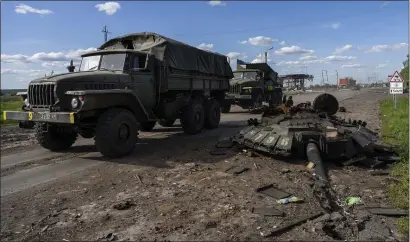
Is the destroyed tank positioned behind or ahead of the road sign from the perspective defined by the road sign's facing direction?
ahead

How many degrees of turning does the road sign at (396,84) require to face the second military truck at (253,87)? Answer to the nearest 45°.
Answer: approximately 90° to its right

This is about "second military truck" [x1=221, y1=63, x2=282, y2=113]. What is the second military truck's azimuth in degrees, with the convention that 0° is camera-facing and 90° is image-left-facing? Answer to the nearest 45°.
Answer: approximately 45°

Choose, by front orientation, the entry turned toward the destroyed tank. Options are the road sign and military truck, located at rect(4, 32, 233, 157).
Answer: the road sign

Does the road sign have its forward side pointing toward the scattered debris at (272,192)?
yes

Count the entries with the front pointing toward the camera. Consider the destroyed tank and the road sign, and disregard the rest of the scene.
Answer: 2

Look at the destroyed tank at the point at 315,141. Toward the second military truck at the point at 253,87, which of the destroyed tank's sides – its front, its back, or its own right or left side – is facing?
back

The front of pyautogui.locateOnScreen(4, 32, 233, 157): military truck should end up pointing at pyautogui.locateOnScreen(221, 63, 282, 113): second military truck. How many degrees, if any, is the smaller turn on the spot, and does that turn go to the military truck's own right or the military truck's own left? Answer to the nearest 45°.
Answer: approximately 180°

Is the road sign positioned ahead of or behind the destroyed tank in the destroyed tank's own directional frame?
behind

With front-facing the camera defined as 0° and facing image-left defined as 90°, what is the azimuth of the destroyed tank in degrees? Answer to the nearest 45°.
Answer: approximately 0°

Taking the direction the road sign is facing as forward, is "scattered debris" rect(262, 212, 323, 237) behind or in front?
in front

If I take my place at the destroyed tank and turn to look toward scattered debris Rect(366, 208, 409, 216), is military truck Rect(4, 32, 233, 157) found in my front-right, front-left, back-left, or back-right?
back-right

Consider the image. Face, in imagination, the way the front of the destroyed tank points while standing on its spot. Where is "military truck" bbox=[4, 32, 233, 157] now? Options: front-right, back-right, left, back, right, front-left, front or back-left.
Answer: right

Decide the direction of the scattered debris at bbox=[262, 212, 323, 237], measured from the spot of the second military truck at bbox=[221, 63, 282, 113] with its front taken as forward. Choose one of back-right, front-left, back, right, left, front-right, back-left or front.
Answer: front-left
